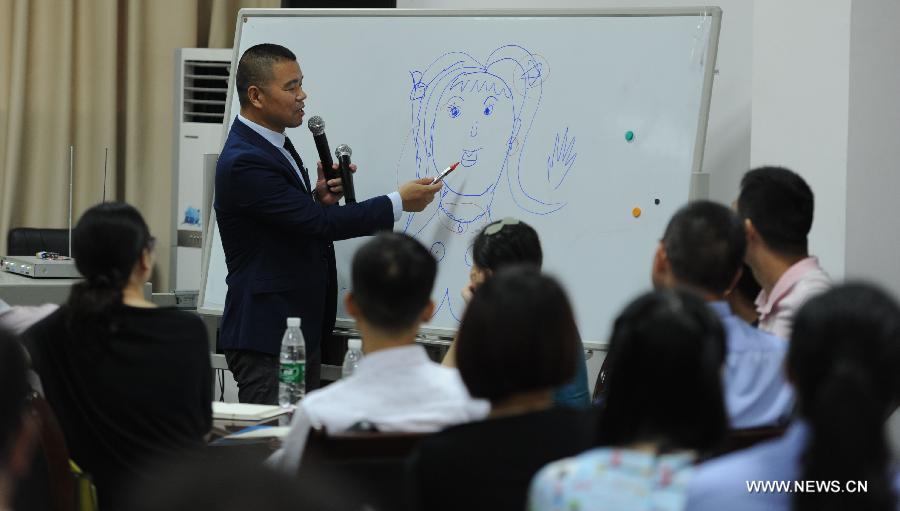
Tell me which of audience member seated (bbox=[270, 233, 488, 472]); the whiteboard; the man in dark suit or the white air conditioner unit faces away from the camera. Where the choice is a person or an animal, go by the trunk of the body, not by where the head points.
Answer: the audience member seated

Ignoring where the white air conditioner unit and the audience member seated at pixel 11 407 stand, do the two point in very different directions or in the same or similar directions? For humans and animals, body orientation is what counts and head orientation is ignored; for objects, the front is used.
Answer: very different directions

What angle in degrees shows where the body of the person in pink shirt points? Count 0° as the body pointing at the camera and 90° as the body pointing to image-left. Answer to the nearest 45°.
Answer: approximately 135°

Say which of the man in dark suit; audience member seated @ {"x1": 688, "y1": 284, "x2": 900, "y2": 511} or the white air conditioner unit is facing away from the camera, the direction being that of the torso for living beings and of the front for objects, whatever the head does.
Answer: the audience member seated

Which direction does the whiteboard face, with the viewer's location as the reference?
facing the viewer

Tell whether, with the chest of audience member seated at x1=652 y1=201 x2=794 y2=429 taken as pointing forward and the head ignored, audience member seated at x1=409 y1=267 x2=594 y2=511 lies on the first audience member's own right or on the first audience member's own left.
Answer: on the first audience member's own left

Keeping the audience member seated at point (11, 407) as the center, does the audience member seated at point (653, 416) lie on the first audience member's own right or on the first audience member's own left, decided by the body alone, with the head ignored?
on the first audience member's own right

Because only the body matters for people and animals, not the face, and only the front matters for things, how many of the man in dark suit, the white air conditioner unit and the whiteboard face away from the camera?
0

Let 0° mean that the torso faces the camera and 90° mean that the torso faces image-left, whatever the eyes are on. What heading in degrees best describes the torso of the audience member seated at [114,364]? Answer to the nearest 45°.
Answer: approximately 225°

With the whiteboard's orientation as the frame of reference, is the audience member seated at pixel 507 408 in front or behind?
in front

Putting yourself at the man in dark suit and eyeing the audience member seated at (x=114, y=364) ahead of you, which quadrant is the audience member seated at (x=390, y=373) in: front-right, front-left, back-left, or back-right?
front-left

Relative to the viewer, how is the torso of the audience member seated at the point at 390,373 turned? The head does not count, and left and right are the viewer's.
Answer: facing away from the viewer

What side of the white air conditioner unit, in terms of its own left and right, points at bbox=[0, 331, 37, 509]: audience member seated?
front

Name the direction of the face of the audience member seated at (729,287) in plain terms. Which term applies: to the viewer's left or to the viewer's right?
to the viewer's left

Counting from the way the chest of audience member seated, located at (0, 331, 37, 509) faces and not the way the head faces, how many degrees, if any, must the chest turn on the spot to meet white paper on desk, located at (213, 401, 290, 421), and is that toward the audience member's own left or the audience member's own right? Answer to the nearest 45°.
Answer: approximately 45° to the audience member's own right

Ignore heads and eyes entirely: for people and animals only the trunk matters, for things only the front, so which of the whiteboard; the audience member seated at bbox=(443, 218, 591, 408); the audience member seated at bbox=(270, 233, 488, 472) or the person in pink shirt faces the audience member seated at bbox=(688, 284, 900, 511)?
the whiteboard

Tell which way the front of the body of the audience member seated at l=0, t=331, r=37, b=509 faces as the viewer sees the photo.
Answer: away from the camera

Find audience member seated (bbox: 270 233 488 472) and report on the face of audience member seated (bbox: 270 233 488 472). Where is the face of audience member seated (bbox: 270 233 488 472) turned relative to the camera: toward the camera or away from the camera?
away from the camera

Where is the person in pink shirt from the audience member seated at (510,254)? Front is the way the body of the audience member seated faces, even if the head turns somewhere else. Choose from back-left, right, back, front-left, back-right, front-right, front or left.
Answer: back-right
